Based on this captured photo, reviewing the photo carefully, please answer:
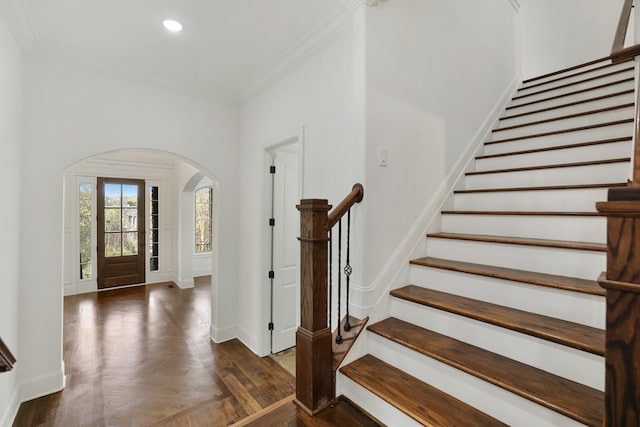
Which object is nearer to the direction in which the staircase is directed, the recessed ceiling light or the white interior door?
the recessed ceiling light

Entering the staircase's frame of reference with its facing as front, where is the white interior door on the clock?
The white interior door is roughly at 2 o'clock from the staircase.

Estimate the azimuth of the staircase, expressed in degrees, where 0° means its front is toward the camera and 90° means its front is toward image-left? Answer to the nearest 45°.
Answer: approximately 45°

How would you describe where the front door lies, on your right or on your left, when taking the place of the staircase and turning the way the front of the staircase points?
on your right

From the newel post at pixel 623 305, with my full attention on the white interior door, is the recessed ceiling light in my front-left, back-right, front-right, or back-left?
front-left
